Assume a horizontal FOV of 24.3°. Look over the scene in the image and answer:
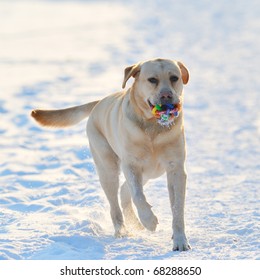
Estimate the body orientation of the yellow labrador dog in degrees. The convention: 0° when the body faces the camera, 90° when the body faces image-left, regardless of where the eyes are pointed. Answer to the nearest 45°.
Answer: approximately 315°
